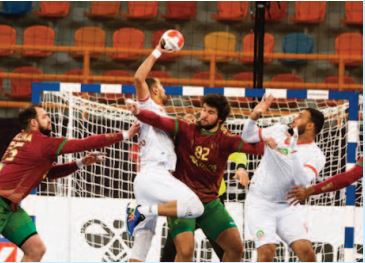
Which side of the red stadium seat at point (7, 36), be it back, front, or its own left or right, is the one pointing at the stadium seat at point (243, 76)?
left

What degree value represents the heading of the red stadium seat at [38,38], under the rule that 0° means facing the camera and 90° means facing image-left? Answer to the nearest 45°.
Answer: approximately 0°

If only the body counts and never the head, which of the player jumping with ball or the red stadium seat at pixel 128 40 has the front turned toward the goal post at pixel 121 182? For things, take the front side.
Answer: the red stadium seat

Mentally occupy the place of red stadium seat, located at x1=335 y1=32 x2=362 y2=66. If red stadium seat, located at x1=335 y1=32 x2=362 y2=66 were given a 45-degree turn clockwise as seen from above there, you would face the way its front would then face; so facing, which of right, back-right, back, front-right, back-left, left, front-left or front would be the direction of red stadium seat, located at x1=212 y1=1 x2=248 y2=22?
front-right

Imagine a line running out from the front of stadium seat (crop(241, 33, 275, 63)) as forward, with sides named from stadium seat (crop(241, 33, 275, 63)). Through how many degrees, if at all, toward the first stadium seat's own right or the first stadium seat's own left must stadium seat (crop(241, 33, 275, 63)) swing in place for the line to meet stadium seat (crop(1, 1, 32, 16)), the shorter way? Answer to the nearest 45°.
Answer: approximately 90° to the first stadium seat's own right

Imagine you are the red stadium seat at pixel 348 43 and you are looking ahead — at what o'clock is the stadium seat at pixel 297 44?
The stadium seat is roughly at 3 o'clock from the red stadium seat.
